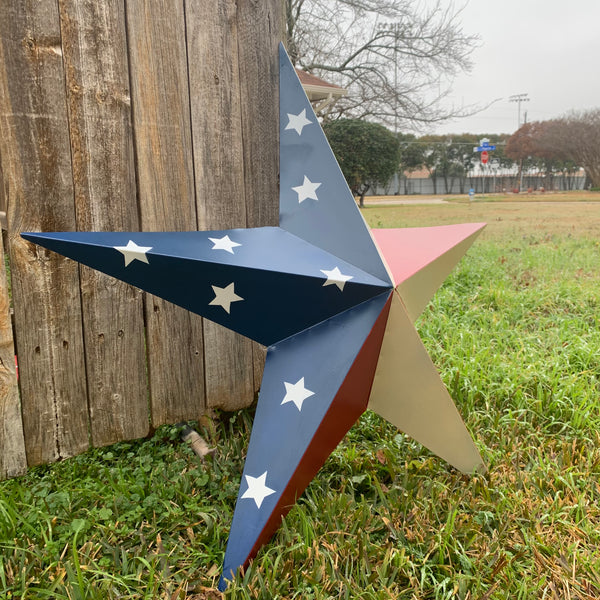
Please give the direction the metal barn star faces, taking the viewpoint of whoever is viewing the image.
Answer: facing the viewer and to the right of the viewer

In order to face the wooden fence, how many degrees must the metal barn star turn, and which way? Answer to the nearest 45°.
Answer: approximately 180°
